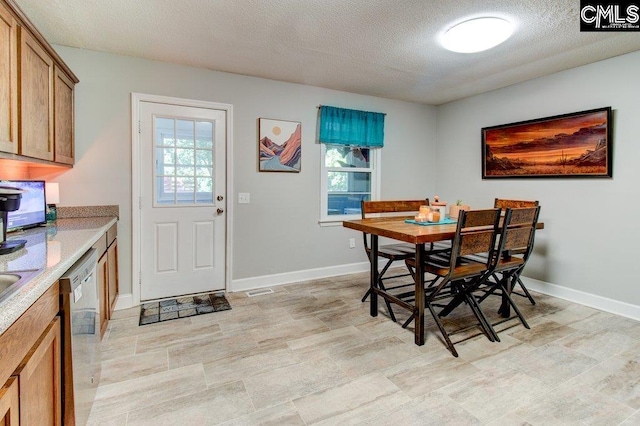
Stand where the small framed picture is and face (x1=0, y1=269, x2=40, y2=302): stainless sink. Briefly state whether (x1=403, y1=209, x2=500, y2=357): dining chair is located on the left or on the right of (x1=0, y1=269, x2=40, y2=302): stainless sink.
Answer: left

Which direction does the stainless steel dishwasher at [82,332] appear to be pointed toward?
to the viewer's right

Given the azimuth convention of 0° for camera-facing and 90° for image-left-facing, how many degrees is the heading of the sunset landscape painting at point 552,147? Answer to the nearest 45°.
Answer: approximately 45°

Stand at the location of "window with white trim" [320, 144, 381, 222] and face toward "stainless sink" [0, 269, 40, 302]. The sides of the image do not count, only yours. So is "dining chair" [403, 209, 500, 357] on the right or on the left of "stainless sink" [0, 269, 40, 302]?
left

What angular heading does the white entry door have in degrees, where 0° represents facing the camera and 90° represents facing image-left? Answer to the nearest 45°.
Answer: approximately 0°

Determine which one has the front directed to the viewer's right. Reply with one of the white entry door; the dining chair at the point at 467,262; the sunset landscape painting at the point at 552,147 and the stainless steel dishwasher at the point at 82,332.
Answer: the stainless steel dishwasher

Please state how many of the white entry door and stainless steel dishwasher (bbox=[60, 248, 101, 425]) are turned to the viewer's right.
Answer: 1

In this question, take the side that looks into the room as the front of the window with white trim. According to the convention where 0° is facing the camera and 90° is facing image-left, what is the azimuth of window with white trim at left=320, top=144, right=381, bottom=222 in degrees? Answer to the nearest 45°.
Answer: approximately 315°

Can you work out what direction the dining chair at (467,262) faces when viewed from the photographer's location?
facing away from the viewer and to the left of the viewer

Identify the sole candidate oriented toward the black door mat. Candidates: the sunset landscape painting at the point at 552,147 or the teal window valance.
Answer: the sunset landscape painting
